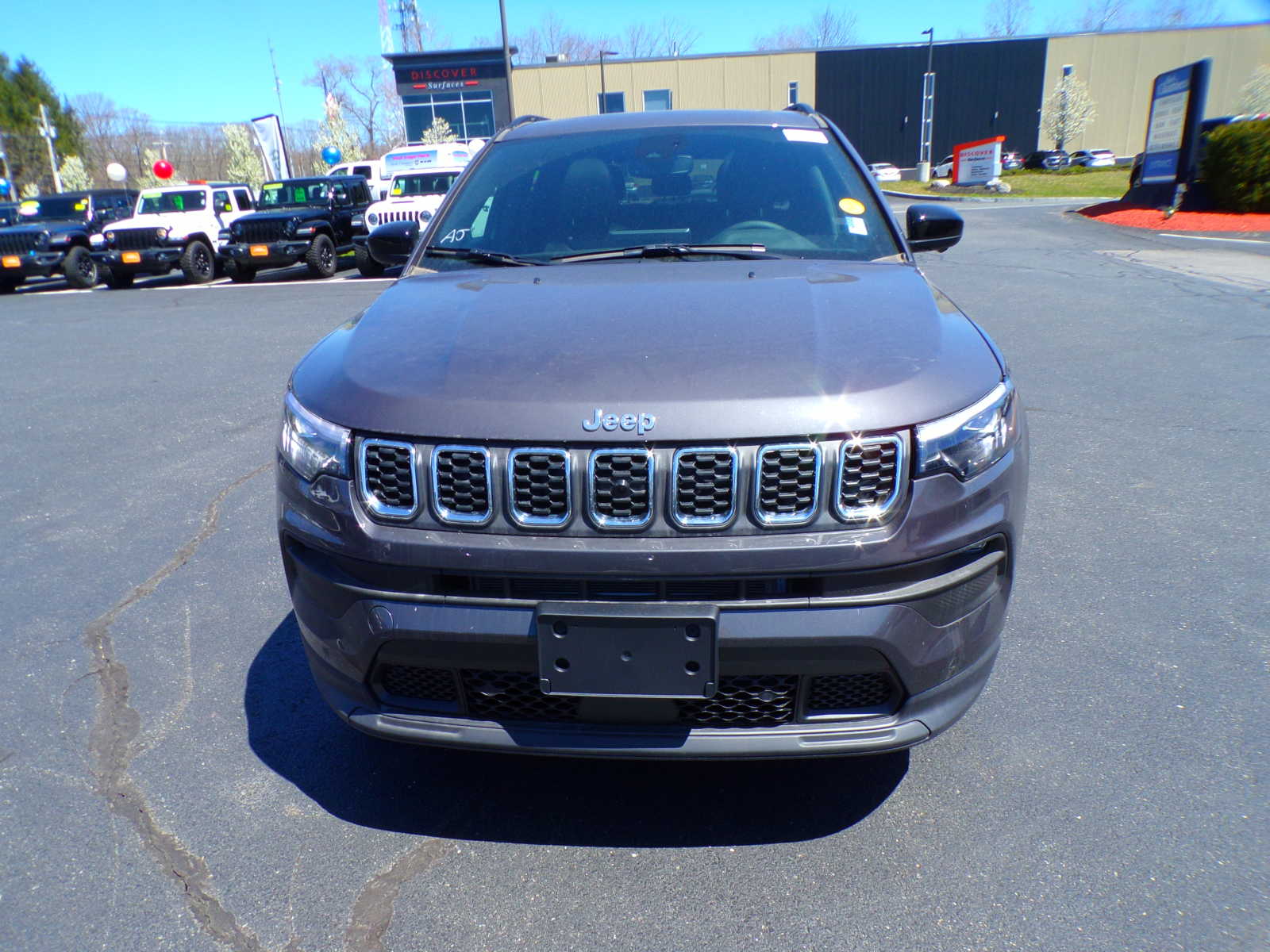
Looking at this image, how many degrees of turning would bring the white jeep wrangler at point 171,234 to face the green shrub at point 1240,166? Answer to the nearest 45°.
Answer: approximately 90° to its left

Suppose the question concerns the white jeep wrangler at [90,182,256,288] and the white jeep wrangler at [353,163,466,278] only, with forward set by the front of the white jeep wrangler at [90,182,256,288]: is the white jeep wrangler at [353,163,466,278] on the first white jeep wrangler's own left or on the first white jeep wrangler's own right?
on the first white jeep wrangler's own left

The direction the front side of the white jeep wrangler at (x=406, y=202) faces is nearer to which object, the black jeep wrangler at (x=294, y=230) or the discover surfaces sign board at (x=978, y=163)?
the black jeep wrangler

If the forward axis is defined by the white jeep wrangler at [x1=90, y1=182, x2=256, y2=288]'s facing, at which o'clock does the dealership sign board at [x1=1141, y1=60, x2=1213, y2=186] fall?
The dealership sign board is roughly at 8 o'clock from the white jeep wrangler.

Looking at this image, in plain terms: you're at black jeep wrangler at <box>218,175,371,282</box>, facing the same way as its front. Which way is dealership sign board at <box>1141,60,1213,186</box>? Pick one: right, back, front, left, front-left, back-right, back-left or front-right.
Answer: back-left

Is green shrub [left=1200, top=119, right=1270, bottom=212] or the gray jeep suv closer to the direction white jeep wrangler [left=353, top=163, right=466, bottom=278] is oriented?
the gray jeep suv

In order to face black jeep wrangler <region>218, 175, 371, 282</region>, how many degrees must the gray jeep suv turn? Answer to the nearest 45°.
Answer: approximately 135° to its right

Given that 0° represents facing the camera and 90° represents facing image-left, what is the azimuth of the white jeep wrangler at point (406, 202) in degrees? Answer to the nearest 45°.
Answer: approximately 45°

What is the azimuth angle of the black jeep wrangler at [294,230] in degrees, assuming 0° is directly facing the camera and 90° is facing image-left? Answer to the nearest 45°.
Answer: approximately 45°
